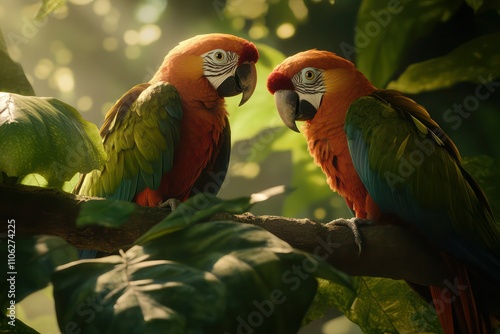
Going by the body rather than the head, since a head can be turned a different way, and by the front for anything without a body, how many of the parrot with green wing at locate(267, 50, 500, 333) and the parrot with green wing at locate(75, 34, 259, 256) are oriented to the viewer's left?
1

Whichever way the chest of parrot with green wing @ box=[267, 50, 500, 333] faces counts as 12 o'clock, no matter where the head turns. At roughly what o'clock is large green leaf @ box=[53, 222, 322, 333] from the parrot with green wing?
The large green leaf is roughly at 10 o'clock from the parrot with green wing.

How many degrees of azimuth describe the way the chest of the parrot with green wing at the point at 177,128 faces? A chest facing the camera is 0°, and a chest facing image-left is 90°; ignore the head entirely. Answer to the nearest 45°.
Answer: approximately 315°

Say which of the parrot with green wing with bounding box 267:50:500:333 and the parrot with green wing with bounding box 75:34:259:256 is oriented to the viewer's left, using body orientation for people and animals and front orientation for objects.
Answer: the parrot with green wing with bounding box 267:50:500:333

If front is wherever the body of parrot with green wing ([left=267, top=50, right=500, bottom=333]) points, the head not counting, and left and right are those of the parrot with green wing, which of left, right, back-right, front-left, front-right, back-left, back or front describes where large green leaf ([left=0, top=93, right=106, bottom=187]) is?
front-left

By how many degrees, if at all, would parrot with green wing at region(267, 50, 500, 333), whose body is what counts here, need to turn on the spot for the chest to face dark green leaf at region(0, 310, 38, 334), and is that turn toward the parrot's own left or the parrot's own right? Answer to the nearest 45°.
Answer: approximately 45° to the parrot's own left

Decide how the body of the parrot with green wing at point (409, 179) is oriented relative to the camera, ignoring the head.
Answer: to the viewer's left

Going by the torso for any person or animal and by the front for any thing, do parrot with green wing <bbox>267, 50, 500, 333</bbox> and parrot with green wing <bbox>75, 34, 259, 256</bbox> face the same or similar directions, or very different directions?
very different directions

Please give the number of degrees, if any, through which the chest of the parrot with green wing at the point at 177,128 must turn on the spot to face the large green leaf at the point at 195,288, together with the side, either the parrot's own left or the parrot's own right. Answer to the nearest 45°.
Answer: approximately 45° to the parrot's own right
